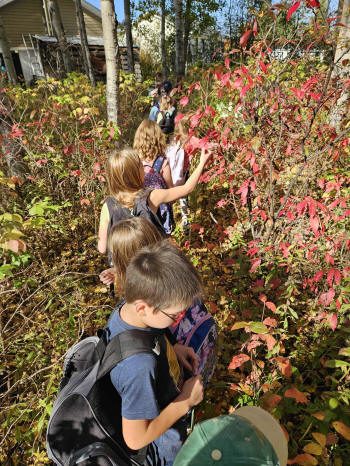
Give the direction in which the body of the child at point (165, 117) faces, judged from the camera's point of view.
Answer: away from the camera

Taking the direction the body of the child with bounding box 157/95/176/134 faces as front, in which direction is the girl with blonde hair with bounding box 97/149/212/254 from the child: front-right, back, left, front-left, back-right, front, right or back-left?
back

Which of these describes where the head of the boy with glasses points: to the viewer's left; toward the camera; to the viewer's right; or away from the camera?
to the viewer's right

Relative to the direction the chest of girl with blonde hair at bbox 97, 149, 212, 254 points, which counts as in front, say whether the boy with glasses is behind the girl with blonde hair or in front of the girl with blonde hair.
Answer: behind

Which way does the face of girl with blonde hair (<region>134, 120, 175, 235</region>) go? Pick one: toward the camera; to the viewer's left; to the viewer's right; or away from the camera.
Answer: away from the camera

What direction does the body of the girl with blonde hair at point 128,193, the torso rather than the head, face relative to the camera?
away from the camera

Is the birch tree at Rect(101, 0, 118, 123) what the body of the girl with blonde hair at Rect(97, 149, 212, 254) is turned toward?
yes
